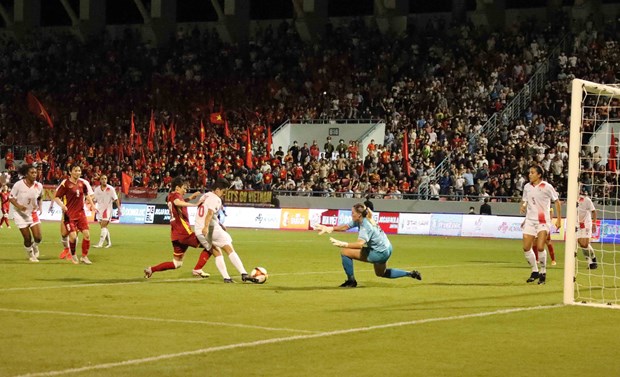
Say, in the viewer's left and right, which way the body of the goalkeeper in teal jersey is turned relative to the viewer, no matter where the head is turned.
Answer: facing to the left of the viewer

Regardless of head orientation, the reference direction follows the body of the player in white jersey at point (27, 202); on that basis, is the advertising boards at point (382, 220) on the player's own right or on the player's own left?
on the player's own left

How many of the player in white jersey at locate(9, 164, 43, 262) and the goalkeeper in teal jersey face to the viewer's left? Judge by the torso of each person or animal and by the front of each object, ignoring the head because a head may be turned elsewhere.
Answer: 1

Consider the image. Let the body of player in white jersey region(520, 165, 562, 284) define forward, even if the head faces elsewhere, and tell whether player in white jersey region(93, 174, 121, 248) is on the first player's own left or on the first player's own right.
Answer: on the first player's own right

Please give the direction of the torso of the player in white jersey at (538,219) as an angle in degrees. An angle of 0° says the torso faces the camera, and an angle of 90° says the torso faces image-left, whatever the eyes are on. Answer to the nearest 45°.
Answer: approximately 45°

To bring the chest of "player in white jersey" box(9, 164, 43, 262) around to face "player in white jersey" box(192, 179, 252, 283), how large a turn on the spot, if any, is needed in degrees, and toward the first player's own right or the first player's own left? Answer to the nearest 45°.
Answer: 0° — they already face them

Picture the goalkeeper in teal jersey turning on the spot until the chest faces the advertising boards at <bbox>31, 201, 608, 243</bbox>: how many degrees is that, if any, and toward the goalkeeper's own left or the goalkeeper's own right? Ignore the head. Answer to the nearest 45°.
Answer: approximately 90° to the goalkeeper's own right

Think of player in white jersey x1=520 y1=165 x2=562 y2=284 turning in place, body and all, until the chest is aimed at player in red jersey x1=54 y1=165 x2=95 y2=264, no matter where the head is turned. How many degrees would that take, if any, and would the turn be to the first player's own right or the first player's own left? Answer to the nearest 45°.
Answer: approximately 45° to the first player's own right
